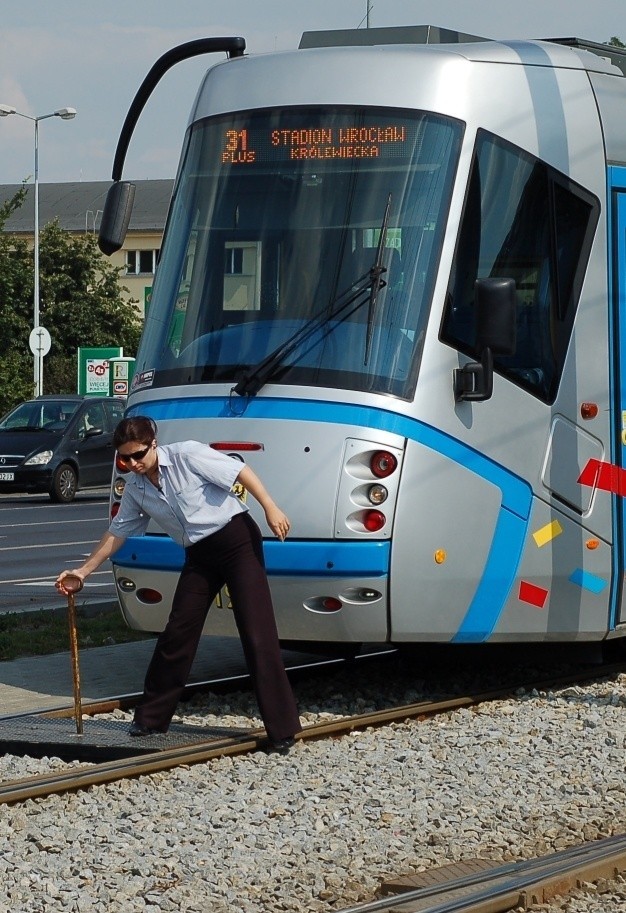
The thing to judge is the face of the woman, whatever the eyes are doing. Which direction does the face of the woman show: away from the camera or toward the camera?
toward the camera

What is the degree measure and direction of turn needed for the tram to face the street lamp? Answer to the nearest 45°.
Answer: approximately 135° to its right

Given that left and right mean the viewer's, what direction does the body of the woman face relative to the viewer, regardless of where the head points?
facing the viewer and to the left of the viewer

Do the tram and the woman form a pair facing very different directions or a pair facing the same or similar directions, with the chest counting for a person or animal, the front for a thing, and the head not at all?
same or similar directions

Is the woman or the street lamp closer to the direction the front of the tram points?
the woman

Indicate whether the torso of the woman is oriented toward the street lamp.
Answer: no

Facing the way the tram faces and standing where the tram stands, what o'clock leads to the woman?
The woman is roughly at 12 o'clock from the tram.

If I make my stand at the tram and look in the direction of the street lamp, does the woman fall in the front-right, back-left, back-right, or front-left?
back-left

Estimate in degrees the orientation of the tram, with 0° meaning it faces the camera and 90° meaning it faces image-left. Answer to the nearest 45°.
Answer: approximately 45°

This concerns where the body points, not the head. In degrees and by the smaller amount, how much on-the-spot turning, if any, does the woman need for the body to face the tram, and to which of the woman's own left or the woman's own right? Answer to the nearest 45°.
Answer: approximately 180°

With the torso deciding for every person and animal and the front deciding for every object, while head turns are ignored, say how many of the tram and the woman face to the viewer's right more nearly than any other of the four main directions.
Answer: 0
